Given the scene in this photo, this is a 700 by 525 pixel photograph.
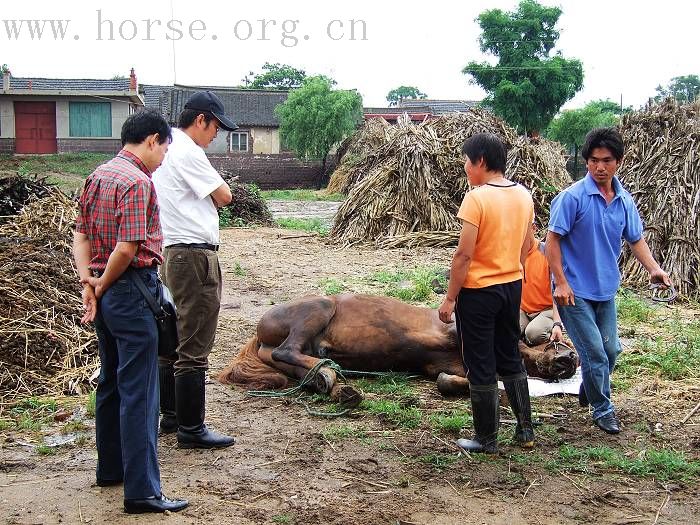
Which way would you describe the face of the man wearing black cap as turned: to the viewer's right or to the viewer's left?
to the viewer's right

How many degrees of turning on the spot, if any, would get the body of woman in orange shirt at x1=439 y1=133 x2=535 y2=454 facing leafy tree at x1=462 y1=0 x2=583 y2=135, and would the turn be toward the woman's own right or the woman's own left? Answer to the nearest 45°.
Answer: approximately 45° to the woman's own right

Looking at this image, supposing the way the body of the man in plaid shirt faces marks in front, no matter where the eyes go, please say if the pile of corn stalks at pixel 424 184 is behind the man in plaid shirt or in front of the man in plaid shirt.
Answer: in front

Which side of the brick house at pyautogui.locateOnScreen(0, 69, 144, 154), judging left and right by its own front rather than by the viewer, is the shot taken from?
front

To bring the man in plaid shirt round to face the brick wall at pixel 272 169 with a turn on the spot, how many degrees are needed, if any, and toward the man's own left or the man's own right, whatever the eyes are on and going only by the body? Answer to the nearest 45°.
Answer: approximately 45° to the man's own left

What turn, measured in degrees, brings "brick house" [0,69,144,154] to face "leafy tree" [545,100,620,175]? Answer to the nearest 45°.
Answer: approximately 90° to its left

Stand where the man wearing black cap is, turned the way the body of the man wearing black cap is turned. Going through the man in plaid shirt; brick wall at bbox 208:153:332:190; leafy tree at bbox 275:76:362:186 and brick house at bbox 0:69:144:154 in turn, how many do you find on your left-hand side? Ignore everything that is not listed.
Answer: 3

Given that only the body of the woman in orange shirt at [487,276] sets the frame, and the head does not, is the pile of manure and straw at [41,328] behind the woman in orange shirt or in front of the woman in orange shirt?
in front

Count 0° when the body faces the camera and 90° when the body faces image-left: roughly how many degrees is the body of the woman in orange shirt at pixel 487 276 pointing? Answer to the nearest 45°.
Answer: approximately 135°

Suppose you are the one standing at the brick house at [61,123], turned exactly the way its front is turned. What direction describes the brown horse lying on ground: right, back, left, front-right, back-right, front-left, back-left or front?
front

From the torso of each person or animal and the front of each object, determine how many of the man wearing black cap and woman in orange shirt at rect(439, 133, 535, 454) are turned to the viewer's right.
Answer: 1

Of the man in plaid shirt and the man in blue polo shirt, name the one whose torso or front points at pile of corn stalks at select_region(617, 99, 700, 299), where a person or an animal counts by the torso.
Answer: the man in plaid shirt
